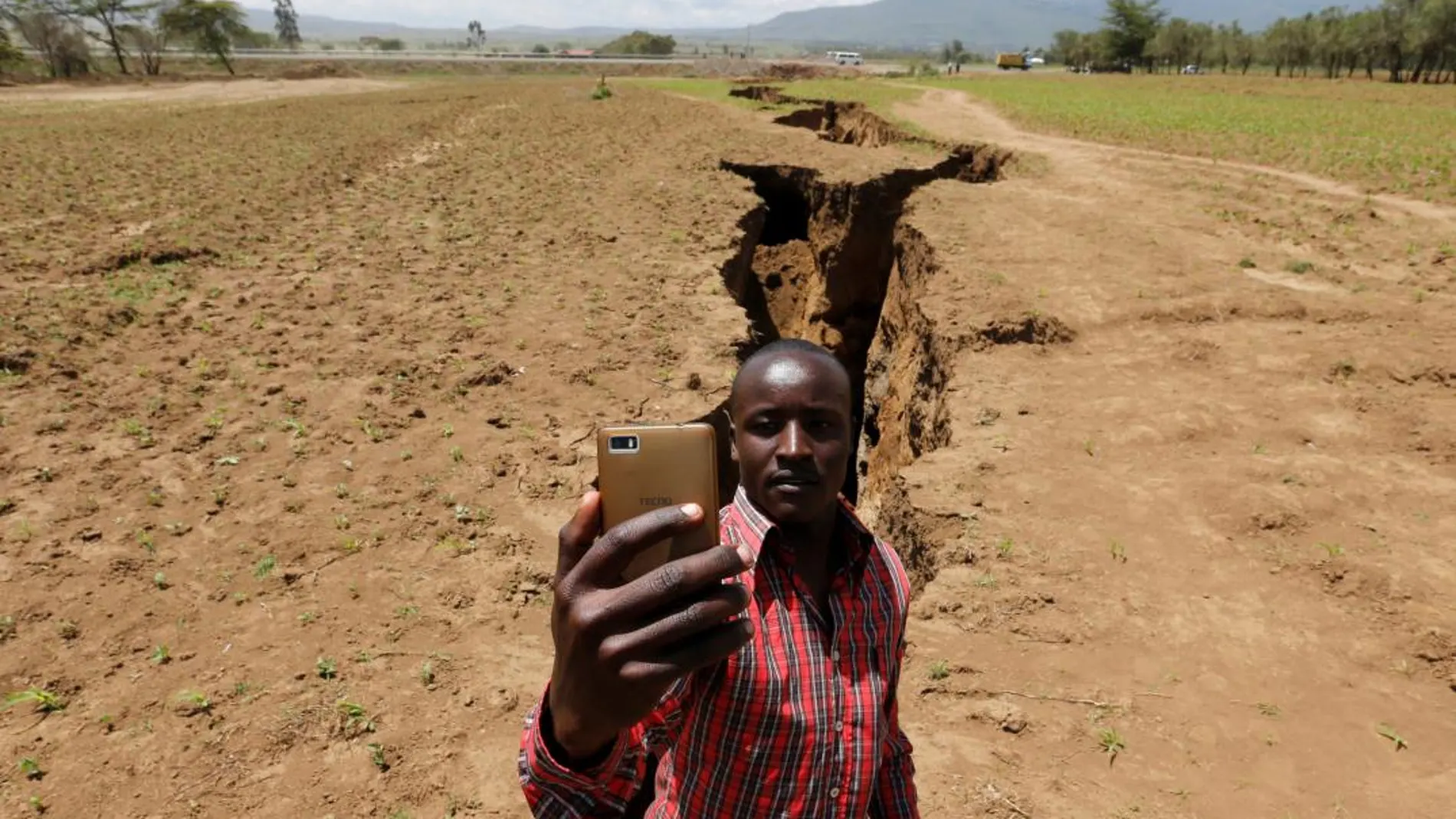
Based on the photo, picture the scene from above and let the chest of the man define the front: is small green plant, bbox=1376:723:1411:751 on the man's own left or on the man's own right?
on the man's own left

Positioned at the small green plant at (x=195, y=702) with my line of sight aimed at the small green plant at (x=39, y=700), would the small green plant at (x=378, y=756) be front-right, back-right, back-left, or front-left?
back-left

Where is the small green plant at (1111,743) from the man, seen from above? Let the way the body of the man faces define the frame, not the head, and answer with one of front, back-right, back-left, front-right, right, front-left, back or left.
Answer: back-left

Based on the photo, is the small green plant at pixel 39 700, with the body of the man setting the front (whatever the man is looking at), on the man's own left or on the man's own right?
on the man's own right

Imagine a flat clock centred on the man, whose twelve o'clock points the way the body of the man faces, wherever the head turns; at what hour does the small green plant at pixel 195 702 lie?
The small green plant is roughly at 4 o'clock from the man.

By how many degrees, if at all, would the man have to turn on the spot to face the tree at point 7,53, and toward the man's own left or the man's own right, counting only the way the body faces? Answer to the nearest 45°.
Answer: approximately 135° to the man's own right

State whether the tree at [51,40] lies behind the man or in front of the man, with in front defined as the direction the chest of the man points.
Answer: behind

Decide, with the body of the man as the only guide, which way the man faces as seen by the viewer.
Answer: toward the camera
